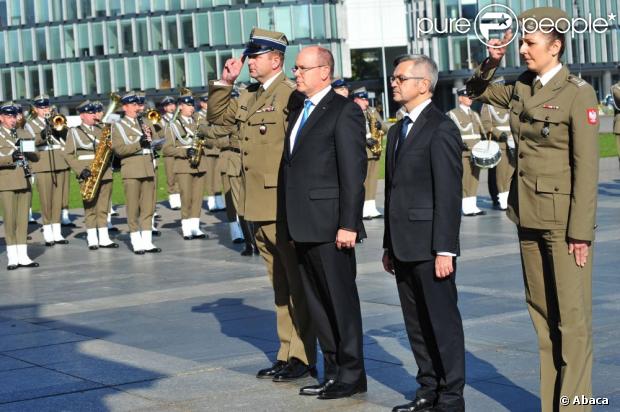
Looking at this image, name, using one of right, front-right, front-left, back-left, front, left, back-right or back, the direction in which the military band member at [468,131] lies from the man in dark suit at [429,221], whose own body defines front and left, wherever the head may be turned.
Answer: back-right

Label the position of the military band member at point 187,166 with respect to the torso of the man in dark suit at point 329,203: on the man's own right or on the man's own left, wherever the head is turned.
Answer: on the man's own right

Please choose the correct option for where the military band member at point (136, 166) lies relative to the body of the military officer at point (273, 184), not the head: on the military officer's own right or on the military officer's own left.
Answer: on the military officer's own right

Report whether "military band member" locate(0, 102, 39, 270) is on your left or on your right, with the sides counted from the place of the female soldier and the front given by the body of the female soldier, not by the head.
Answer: on your right

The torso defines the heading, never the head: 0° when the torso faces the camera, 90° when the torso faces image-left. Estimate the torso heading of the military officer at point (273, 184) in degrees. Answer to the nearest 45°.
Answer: approximately 45°

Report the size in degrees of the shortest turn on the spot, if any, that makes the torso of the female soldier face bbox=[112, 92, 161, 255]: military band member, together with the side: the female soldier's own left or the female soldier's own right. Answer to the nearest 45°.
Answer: approximately 90° to the female soldier's own right

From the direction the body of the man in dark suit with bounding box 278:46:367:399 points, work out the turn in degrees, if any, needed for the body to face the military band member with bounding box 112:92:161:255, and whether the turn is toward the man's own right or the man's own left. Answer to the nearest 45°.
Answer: approximately 135° to the man's own right

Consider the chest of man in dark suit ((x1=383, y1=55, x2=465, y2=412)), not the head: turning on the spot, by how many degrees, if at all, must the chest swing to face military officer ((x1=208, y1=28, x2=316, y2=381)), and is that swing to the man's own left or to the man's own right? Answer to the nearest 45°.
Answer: approximately 90° to the man's own right

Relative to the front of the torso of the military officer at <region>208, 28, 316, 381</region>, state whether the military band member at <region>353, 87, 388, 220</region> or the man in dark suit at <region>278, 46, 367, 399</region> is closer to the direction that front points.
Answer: the man in dark suit

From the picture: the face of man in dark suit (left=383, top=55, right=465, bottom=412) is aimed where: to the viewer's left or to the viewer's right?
to the viewer's left
